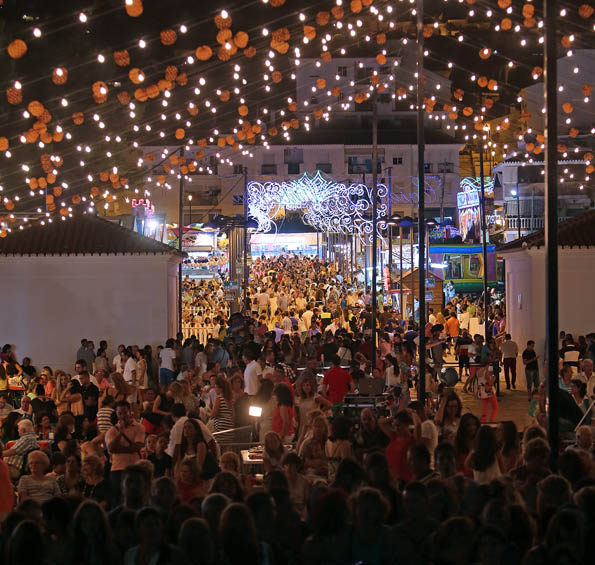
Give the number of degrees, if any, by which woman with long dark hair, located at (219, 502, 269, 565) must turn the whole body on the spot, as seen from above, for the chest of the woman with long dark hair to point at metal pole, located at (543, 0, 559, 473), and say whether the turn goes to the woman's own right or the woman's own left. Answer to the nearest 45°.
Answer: approximately 45° to the woman's own right

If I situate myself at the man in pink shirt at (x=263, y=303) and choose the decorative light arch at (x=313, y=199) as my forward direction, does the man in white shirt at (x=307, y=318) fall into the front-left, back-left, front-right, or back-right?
back-right

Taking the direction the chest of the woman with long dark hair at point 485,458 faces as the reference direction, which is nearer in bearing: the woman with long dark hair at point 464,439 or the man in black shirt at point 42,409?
the woman with long dark hair

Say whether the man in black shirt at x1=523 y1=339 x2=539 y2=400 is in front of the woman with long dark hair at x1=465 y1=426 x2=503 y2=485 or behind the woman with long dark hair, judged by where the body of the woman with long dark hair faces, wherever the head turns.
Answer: in front

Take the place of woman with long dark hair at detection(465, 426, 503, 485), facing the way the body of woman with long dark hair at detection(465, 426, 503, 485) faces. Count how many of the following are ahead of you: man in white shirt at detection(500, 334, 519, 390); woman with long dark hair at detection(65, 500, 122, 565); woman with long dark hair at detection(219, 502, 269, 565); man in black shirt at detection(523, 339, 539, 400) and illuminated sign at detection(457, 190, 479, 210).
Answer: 3

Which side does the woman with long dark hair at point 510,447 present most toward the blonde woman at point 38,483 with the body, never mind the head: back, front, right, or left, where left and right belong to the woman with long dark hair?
left

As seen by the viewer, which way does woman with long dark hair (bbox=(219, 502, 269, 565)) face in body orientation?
away from the camera

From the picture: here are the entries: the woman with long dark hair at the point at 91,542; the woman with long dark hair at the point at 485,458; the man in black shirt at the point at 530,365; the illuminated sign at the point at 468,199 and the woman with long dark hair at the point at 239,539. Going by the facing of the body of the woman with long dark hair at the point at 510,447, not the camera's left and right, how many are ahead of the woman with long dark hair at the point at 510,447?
2

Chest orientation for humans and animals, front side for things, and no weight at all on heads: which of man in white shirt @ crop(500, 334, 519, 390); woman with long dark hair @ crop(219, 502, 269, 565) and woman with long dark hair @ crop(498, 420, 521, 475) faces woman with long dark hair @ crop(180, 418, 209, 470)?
woman with long dark hair @ crop(219, 502, 269, 565)

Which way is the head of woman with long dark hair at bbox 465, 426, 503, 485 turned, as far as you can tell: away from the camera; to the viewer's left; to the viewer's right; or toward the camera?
away from the camera

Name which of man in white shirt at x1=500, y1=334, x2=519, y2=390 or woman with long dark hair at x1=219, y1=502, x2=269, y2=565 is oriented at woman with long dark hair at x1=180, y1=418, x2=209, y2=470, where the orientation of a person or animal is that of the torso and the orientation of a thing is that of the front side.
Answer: woman with long dark hair at x1=219, y1=502, x2=269, y2=565

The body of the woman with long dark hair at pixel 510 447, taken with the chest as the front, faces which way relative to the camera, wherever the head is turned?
away from the camera

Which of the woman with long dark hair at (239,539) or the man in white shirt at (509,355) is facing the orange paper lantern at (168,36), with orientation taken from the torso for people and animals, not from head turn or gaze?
the woman with long dark hair

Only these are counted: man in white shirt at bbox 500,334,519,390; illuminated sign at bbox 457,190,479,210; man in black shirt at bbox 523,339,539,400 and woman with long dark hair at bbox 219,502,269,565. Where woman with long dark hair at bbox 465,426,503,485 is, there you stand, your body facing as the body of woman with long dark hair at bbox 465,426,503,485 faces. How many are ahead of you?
3

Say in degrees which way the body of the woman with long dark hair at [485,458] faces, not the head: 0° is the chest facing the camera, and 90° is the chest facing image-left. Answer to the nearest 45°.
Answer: approximately 180°
